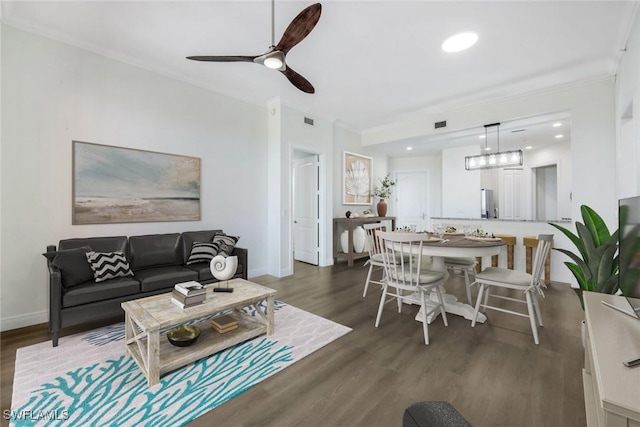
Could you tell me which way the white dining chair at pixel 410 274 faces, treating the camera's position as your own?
facing away from the viewer and to the right of the viewer

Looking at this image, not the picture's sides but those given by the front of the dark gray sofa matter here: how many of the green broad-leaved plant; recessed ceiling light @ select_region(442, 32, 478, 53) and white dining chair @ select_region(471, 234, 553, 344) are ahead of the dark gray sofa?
3

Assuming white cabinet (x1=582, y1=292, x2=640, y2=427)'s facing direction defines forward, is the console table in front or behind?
in front

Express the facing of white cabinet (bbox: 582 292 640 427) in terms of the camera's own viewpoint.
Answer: facing to the left of the viewer

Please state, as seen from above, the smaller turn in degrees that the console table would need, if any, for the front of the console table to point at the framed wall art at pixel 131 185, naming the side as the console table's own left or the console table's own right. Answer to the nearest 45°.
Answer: approximately 90° to the console table's own right

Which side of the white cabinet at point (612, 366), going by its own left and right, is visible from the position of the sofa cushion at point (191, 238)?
front

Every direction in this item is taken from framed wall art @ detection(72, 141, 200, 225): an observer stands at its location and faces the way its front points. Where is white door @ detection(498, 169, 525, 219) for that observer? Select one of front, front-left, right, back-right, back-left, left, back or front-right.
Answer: front-left

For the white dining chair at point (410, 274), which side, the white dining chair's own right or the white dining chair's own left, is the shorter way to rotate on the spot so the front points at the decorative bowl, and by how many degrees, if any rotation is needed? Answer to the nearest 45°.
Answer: approximately 180°

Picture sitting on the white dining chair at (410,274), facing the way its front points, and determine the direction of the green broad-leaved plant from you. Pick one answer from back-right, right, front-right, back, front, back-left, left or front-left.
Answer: front-right

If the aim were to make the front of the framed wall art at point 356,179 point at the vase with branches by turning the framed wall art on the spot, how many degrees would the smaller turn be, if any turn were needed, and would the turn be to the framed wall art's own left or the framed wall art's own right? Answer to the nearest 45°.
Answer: approximately 90° to the framed wall art's own left

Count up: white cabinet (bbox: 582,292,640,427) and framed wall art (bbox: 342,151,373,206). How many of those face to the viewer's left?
1

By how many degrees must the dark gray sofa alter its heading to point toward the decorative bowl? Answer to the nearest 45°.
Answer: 0° — it already faces it

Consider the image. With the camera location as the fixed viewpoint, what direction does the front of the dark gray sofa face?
facing the viewer and to the right of the viewer

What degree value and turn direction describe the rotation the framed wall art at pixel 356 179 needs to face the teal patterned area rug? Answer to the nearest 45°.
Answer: approximately 45° to its right
